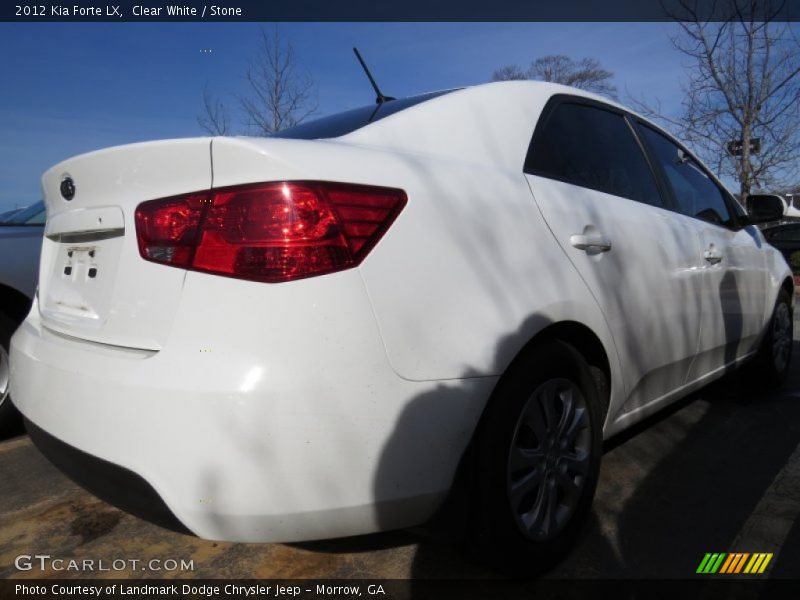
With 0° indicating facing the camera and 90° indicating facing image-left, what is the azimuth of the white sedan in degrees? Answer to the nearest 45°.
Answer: approximately 225°

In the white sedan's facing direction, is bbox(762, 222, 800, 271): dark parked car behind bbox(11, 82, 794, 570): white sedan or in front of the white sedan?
in front

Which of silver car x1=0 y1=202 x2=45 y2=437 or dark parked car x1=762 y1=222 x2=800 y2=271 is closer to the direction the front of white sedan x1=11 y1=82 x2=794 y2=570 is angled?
the dark parked car

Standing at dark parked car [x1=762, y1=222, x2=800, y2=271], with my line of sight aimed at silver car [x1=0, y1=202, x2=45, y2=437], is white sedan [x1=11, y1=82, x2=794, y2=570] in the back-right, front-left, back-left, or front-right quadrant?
front-left

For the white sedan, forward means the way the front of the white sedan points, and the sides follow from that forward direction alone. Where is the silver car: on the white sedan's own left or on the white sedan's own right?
on the white sedan's own left
